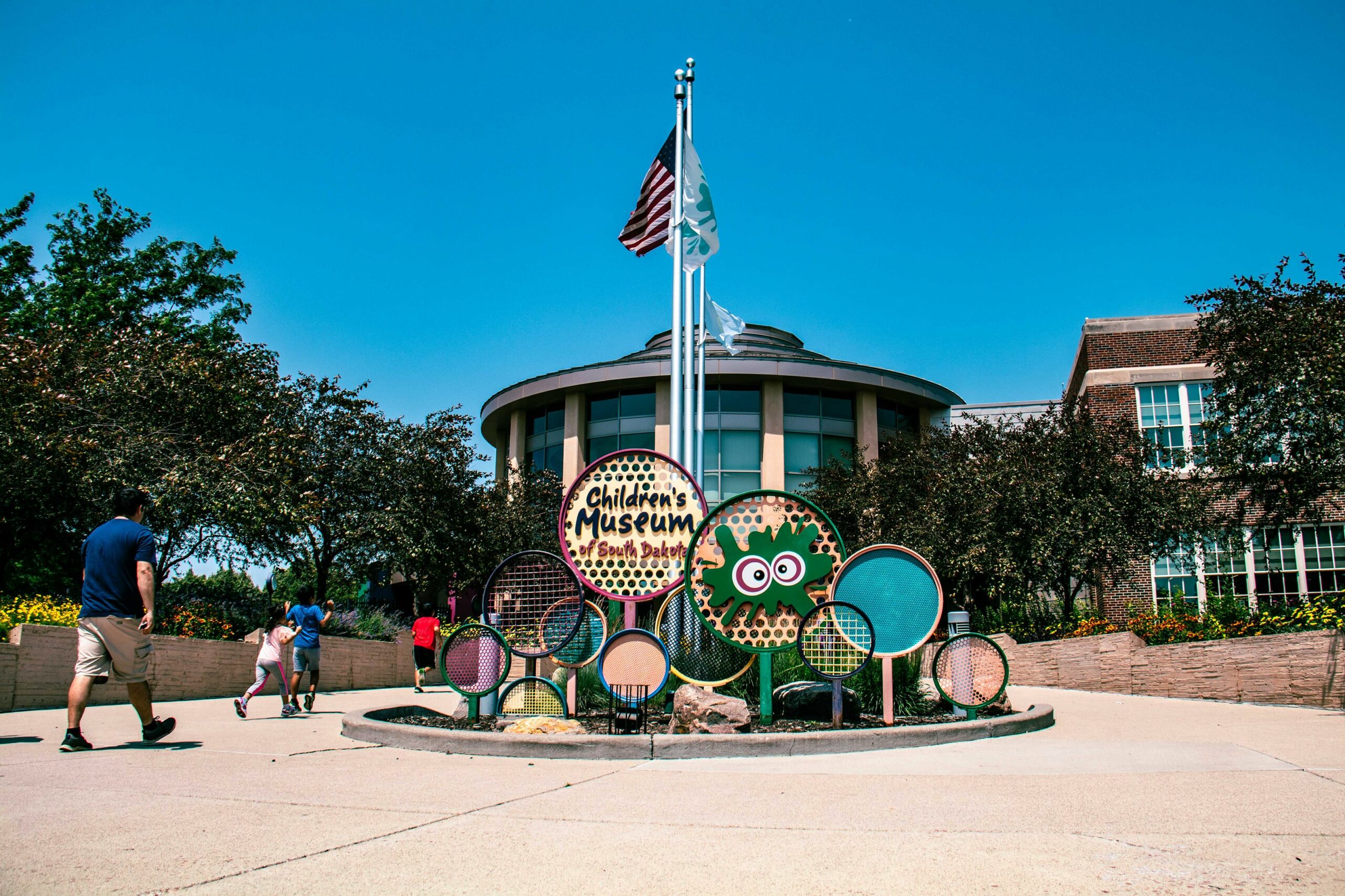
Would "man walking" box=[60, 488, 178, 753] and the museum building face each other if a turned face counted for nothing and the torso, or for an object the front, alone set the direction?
yes

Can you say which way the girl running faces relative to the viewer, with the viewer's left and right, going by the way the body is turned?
facing away from the viewer and to the right of the viewer

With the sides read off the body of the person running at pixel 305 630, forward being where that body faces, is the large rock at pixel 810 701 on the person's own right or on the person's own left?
on the person's own right

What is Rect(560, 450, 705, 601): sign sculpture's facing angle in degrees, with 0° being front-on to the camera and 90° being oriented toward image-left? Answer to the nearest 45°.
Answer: approximately 0°

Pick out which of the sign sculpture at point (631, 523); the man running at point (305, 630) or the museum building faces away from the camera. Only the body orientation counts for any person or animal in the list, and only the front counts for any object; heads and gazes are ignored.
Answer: the man running

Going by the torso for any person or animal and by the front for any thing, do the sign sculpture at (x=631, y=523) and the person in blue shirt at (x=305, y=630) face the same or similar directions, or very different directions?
very different directions

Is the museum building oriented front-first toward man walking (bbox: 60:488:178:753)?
yes

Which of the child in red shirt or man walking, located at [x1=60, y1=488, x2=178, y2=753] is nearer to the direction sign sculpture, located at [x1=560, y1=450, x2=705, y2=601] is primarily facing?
the man walking

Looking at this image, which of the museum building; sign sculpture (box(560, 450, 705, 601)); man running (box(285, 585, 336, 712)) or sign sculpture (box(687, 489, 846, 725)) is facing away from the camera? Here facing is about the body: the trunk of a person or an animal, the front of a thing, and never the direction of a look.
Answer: the man running

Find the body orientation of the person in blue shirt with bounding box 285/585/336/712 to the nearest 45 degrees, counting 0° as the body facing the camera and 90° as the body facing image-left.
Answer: approximately 180°

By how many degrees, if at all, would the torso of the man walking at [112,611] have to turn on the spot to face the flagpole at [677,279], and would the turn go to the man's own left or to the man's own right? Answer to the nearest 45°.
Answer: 0° — they already face it

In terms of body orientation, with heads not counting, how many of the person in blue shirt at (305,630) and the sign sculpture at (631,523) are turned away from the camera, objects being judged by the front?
1
